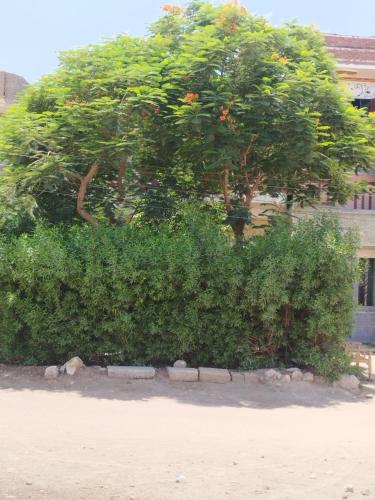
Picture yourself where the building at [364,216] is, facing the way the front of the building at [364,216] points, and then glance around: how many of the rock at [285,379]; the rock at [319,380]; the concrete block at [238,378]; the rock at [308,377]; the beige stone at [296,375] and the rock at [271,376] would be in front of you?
6

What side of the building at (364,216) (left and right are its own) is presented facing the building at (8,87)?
right

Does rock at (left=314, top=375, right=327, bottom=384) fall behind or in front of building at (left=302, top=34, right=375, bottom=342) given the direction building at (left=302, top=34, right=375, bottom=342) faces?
in front

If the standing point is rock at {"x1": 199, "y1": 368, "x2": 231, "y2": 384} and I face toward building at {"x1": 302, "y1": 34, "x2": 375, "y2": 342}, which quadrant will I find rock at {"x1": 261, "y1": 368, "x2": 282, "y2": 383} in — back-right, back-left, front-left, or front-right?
front-right

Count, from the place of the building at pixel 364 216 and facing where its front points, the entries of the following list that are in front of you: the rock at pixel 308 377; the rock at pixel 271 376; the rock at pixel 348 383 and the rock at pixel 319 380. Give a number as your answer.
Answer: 4

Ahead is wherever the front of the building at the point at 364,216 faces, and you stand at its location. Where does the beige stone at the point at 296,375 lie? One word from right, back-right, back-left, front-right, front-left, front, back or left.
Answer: front

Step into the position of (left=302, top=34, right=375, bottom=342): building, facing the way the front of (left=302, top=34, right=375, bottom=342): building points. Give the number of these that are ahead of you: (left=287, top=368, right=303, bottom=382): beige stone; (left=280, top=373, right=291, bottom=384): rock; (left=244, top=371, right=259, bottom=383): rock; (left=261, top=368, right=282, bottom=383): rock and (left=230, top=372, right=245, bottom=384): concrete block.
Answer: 5

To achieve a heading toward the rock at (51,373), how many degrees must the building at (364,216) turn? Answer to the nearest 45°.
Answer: approximately 45° to its right

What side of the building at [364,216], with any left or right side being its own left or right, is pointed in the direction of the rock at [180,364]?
front

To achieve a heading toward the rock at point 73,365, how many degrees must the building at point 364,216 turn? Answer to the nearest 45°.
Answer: approximately 45° to its right

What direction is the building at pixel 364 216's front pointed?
toward the camera

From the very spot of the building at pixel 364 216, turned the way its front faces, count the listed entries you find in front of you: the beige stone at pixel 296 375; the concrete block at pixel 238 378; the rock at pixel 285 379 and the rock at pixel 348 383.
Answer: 4

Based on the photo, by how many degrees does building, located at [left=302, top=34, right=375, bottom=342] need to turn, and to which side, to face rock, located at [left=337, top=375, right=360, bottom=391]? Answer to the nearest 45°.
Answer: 0° — it already faces it

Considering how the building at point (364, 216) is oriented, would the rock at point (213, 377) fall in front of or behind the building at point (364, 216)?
in front

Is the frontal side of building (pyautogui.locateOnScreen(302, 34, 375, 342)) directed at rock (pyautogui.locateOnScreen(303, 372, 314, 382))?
yes

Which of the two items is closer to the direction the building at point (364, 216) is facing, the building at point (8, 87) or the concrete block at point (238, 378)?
the concrete block
